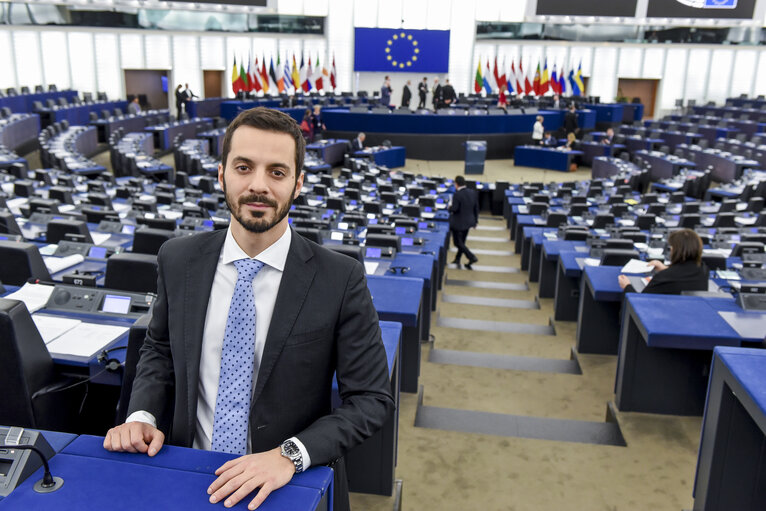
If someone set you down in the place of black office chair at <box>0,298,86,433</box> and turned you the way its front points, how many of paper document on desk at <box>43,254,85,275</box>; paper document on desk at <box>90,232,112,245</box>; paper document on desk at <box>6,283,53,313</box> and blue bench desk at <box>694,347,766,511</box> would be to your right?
1

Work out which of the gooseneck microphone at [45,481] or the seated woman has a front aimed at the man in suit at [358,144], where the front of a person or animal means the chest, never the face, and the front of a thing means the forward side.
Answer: the seated woman

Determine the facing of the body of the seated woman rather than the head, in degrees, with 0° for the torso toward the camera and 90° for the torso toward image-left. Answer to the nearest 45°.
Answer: approximately 135°

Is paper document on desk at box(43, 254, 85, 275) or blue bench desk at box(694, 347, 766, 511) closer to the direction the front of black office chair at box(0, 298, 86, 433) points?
the paper document on desk

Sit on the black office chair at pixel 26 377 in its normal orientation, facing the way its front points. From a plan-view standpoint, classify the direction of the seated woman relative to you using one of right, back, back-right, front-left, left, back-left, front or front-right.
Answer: front-right

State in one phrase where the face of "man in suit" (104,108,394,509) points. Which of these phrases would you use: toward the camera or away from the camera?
toward the camera

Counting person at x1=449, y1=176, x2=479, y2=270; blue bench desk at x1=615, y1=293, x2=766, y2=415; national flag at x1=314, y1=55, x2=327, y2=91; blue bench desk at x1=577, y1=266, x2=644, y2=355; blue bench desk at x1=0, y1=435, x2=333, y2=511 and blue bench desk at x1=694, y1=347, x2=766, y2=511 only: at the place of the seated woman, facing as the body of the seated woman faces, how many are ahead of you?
3

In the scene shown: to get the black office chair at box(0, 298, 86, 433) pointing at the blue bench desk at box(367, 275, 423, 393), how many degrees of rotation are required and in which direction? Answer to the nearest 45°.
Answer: approximately 45° to its right

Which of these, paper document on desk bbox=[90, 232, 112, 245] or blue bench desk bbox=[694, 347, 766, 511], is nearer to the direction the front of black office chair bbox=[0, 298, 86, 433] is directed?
the paper document on desk

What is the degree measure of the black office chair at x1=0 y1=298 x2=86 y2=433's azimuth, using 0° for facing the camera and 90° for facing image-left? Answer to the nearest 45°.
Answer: approximately 225°

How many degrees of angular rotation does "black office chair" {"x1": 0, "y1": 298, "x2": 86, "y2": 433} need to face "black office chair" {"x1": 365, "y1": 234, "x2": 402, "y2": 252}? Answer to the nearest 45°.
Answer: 0° — it already faces it

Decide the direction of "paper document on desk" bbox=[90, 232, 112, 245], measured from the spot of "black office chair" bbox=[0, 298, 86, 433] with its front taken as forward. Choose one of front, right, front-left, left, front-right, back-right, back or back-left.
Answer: front-left

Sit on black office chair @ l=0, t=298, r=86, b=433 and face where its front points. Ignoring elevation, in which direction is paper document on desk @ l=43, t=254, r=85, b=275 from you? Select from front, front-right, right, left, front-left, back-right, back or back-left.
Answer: front-left
